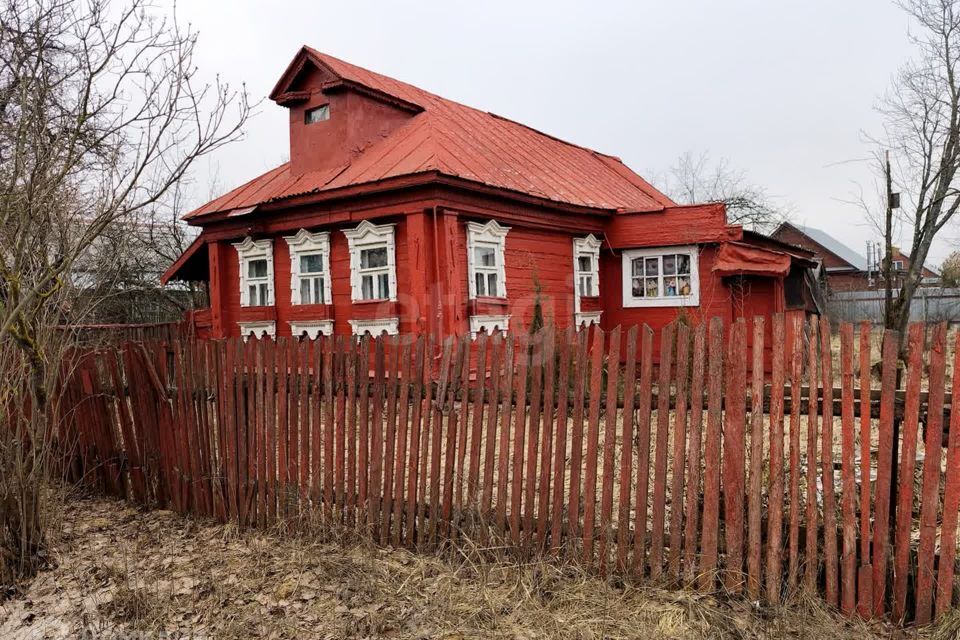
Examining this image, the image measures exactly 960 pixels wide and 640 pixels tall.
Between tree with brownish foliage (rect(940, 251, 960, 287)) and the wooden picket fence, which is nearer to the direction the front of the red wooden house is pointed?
the wooden picket fence

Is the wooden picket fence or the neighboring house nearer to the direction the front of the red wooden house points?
the wooden picket fence

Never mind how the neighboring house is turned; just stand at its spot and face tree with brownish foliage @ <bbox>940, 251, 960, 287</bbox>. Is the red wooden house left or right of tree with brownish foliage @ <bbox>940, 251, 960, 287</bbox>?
right

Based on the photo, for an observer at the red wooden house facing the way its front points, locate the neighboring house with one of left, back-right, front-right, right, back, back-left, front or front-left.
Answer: back

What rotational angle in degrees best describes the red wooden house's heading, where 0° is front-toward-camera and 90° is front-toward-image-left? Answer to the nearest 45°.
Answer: approximately 45°
